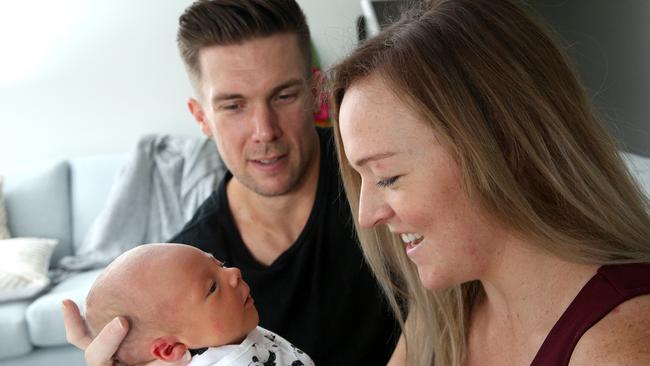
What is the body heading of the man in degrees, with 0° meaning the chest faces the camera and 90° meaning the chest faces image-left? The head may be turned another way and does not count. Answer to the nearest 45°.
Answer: approximately 0°

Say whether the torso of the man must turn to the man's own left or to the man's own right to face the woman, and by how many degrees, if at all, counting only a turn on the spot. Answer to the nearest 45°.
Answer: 0° — they already face them

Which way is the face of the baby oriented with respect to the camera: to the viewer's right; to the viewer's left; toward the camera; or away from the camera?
to the viewer's right

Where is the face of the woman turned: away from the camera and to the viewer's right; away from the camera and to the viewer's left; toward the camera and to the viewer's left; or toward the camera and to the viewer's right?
toward the camera and to the viewer's left

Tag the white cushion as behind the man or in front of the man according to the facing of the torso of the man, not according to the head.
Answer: behind
